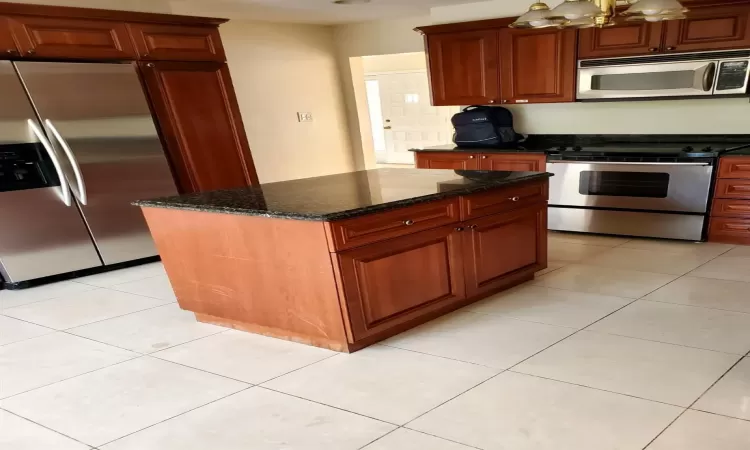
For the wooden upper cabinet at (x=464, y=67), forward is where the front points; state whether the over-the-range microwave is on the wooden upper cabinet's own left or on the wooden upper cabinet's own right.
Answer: on the wooden upper cabinet's own left

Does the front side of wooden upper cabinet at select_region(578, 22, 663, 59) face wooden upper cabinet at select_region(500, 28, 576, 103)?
no

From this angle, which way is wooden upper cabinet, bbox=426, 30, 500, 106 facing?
toward the camera

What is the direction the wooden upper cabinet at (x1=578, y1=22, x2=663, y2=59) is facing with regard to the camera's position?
facing the viewer

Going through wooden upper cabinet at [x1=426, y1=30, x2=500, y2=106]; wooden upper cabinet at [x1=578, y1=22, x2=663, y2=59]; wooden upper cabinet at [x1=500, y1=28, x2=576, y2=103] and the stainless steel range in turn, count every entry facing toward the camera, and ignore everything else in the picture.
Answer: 4

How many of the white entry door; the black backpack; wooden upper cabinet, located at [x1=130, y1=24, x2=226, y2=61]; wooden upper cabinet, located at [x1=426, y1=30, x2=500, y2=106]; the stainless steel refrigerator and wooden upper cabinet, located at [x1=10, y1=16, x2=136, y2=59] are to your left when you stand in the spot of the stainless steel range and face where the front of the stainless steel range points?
0

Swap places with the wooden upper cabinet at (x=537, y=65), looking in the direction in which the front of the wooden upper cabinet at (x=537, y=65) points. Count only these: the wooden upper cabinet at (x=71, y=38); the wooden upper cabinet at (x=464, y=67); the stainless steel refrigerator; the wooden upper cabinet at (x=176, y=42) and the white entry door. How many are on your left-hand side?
0

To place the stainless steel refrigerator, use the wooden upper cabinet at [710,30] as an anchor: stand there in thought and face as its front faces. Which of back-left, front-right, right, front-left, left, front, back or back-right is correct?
front-right

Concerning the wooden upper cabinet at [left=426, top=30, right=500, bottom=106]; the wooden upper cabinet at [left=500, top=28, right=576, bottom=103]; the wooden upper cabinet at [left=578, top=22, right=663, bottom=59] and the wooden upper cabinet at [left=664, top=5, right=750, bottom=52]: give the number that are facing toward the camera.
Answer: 4

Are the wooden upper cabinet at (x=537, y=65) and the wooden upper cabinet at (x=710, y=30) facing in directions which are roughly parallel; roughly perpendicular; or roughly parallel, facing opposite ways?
roughly parallel

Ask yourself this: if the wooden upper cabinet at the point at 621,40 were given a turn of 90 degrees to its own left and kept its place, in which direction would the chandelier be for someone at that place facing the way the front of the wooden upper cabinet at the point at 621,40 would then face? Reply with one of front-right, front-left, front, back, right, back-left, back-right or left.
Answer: right

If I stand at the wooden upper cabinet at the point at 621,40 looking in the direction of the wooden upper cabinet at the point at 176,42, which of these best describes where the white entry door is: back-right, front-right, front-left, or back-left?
front-right

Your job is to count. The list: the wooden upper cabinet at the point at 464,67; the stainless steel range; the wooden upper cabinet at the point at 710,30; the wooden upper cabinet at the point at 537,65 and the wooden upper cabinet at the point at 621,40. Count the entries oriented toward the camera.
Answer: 5

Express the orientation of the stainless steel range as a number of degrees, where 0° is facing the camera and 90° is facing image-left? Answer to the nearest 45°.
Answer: approximately 0°
